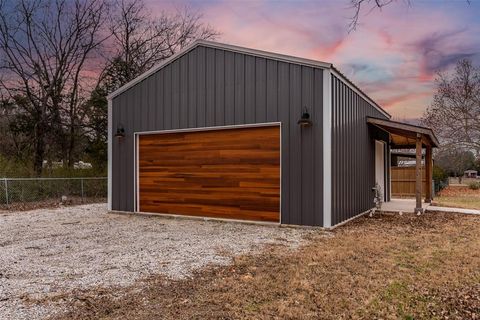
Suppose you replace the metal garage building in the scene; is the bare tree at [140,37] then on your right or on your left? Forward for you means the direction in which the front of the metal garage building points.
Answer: on your right

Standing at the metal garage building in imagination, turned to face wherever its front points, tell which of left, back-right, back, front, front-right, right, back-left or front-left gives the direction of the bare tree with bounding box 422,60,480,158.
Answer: back

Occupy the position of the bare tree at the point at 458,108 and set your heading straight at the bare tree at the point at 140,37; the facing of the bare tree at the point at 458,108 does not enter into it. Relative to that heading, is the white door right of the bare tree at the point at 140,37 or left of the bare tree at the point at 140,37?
left

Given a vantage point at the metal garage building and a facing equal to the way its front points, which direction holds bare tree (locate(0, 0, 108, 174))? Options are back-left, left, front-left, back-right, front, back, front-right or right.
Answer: right

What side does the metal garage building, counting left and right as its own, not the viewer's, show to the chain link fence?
right

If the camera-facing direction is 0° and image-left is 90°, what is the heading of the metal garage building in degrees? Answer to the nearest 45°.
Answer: approximately 45°
